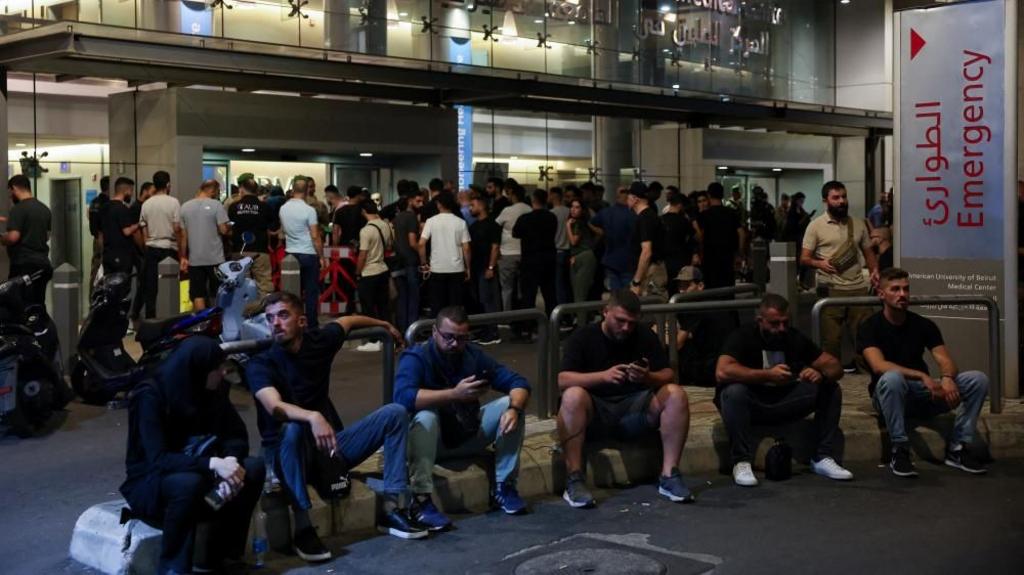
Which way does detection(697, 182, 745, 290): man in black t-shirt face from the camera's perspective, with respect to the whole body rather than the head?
away from the camera

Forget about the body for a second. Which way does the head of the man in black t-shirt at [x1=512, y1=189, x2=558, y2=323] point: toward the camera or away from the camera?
away from the camera

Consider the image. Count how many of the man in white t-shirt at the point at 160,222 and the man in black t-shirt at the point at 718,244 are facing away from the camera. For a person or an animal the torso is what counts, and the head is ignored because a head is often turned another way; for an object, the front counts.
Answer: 2

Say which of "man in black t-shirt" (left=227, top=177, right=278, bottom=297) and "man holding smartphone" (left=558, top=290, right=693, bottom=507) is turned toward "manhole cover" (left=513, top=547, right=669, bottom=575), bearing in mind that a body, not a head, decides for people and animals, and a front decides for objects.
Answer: the man holding smartphone

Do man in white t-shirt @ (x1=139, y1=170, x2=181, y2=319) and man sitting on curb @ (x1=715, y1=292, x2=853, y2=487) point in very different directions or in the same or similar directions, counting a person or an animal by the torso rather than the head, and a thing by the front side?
very different directions

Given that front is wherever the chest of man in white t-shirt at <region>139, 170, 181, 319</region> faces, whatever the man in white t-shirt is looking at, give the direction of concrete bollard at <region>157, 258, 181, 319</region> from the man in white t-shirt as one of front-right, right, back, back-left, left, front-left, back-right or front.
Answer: back

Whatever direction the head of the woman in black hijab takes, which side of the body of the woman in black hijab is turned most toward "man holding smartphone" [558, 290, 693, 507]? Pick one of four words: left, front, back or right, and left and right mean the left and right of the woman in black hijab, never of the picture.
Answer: left

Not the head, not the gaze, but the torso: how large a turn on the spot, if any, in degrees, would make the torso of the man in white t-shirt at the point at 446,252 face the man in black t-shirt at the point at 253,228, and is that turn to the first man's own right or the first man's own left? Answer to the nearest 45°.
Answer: approximately 90° to the first man's own left

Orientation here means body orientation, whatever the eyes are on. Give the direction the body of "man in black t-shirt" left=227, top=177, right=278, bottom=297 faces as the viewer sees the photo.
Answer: away from the camera

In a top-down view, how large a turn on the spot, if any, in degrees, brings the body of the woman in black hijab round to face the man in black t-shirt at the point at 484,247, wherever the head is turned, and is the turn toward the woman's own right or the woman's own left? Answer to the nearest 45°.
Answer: approximately 135° to the woman's own left

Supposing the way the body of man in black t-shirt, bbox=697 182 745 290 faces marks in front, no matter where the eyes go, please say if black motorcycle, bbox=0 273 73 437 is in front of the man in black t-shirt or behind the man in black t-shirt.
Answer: behind

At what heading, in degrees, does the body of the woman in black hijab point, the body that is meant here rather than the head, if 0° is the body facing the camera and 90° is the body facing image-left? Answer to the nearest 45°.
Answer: approximately 315°

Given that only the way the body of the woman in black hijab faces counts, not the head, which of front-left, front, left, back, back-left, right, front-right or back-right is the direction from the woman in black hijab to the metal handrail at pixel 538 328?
left

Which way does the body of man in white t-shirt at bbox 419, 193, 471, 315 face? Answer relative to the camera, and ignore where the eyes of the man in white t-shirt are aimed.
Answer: away from the camera

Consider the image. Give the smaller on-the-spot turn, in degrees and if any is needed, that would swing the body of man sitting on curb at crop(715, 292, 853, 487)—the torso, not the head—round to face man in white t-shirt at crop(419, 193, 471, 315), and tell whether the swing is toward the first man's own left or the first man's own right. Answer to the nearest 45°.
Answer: approximately 135° to the first man's own right
